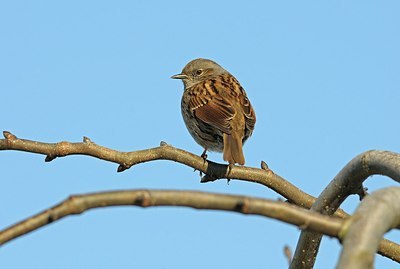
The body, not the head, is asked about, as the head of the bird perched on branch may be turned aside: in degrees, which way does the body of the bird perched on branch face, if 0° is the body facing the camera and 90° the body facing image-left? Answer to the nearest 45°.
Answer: approximately 135°

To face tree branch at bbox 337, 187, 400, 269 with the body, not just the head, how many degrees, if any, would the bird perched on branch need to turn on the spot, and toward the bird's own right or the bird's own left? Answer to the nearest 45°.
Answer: approximately 135° to the bird's own left
